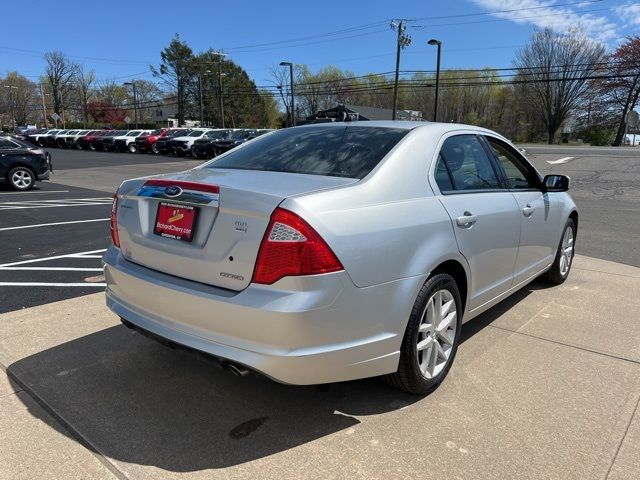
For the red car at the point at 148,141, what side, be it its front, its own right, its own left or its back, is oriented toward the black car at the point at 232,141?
left

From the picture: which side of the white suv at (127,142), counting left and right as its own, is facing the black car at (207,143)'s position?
left

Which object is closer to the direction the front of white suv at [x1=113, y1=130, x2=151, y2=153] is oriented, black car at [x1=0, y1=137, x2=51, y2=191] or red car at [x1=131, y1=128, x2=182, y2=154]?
the black car

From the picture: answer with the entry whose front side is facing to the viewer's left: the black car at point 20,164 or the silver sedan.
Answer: the black car

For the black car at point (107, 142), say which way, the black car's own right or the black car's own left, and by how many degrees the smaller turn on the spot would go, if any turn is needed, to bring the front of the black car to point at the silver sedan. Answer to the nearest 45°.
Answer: approximately 45° to the black car's own left

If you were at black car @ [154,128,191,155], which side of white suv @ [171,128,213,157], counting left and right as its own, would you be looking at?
right

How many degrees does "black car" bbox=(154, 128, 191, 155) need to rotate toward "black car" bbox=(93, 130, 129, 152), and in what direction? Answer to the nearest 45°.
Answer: approximately 90° to its right

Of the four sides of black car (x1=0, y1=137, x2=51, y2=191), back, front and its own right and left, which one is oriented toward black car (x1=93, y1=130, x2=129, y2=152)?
right

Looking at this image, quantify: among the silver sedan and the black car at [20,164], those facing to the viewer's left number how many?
1
